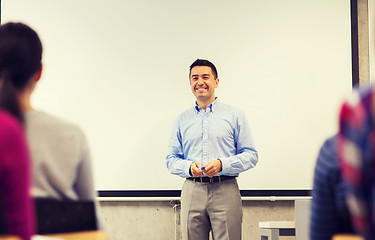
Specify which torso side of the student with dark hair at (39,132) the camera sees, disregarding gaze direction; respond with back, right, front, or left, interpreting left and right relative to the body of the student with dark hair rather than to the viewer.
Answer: back

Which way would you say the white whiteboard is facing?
toward the camera

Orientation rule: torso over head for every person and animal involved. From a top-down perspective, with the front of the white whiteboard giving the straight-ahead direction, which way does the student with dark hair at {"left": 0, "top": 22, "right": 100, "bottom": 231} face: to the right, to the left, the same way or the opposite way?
the opposite way

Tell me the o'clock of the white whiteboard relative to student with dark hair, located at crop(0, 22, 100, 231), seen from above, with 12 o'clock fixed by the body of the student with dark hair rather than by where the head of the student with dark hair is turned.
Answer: The white whiteboard is roughly at 1 o'clock from the student with dark hair.

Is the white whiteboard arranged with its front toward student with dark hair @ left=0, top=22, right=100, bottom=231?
yes

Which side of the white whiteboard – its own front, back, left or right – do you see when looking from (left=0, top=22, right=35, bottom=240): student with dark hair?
front

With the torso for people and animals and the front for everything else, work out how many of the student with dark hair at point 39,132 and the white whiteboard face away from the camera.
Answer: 1
